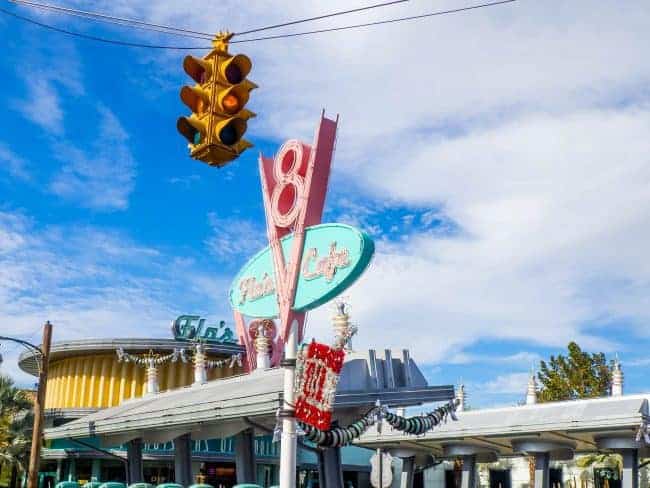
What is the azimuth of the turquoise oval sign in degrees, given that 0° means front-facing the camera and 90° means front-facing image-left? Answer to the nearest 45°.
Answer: approximately 45°

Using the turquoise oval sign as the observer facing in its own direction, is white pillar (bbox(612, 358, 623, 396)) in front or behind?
behind

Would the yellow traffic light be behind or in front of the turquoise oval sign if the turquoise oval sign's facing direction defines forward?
in front

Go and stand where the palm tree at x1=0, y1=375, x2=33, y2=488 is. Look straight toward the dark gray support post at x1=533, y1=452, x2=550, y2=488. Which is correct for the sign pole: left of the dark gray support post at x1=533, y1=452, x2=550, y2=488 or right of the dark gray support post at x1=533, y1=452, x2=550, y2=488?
right

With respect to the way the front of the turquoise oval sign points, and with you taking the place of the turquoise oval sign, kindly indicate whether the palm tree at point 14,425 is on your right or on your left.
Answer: on your right
